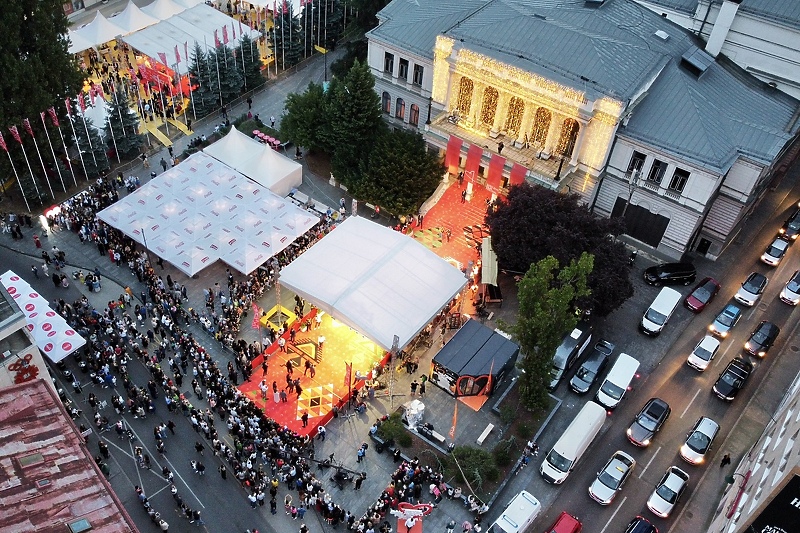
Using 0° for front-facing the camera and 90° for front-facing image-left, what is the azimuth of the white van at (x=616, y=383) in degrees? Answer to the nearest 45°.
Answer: approximately 45°

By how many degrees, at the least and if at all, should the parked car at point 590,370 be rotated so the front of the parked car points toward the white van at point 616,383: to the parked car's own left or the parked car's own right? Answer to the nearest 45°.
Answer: approximately 135° to the parked car's own left

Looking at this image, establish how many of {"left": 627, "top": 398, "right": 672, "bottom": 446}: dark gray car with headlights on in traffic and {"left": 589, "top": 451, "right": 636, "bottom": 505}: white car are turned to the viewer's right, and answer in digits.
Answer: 0

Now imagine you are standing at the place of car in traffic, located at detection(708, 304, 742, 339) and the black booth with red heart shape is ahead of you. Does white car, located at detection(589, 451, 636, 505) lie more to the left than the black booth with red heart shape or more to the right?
left

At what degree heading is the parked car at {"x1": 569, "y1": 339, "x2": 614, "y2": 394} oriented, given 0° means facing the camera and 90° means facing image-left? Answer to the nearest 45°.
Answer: approximately 45°

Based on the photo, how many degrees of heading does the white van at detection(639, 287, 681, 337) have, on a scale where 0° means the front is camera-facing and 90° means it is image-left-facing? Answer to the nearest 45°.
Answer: approximately 45°

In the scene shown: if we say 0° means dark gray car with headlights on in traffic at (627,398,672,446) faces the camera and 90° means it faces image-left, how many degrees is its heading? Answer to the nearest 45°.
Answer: approximately 45°
